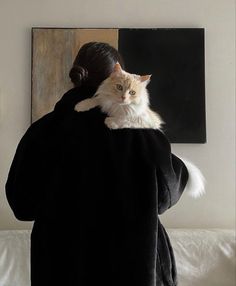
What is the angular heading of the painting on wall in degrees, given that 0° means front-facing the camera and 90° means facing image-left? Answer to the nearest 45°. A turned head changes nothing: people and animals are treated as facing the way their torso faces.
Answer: approximately 0°

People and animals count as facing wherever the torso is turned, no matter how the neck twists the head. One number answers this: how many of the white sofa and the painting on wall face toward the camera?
2

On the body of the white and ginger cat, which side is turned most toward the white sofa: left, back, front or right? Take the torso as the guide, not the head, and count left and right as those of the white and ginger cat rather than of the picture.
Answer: back

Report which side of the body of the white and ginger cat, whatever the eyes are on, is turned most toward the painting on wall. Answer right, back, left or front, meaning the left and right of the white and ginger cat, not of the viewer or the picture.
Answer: back

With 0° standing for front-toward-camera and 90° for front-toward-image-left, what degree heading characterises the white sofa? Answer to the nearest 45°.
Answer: approximately 0°
